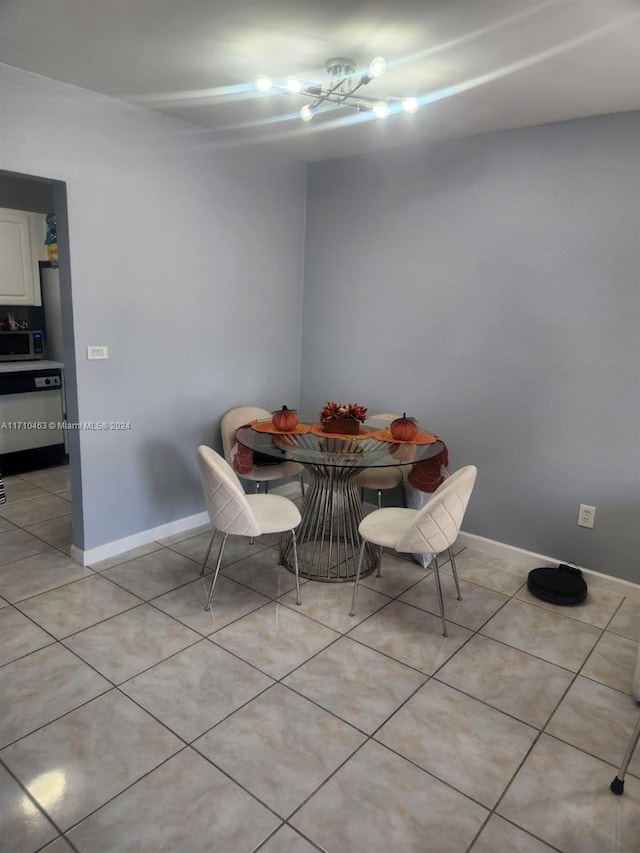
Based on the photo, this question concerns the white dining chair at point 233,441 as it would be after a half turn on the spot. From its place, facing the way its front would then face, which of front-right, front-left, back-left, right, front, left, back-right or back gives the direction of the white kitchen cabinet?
front

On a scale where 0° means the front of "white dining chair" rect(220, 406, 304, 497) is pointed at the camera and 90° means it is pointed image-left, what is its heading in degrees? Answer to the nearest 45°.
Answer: approximately 315°

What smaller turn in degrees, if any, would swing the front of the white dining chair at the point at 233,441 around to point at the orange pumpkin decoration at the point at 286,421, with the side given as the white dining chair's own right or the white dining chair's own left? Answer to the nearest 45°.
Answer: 0° — it already faces it

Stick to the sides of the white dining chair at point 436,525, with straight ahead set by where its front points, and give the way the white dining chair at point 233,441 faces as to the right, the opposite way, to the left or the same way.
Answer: the opposite way

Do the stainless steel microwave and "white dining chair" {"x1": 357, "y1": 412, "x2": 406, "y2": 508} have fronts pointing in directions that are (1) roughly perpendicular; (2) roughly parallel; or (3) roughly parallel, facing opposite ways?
roughly perpendicular

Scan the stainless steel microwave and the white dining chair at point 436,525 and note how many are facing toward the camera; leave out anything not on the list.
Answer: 1

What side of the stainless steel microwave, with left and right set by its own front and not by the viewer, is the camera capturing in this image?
front

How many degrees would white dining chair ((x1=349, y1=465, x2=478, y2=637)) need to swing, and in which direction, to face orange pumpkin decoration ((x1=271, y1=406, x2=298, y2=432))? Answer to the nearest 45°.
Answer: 0° — it already faces it

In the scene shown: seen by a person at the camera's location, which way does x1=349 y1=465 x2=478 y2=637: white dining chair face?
facing away from the viewer and to the left of the viewer

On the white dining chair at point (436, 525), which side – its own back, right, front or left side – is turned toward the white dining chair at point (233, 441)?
front

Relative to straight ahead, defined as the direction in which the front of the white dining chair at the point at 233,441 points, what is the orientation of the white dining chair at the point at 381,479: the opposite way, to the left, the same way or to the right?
to the right

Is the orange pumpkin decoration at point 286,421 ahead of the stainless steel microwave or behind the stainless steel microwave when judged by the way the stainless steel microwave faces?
ahead

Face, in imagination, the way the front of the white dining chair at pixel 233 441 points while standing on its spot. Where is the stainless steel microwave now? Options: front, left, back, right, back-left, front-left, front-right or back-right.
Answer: back

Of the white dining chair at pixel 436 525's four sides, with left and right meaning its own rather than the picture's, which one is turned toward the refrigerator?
front

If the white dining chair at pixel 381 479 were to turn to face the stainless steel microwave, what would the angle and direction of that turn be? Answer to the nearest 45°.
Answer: approximately 45° to its right
